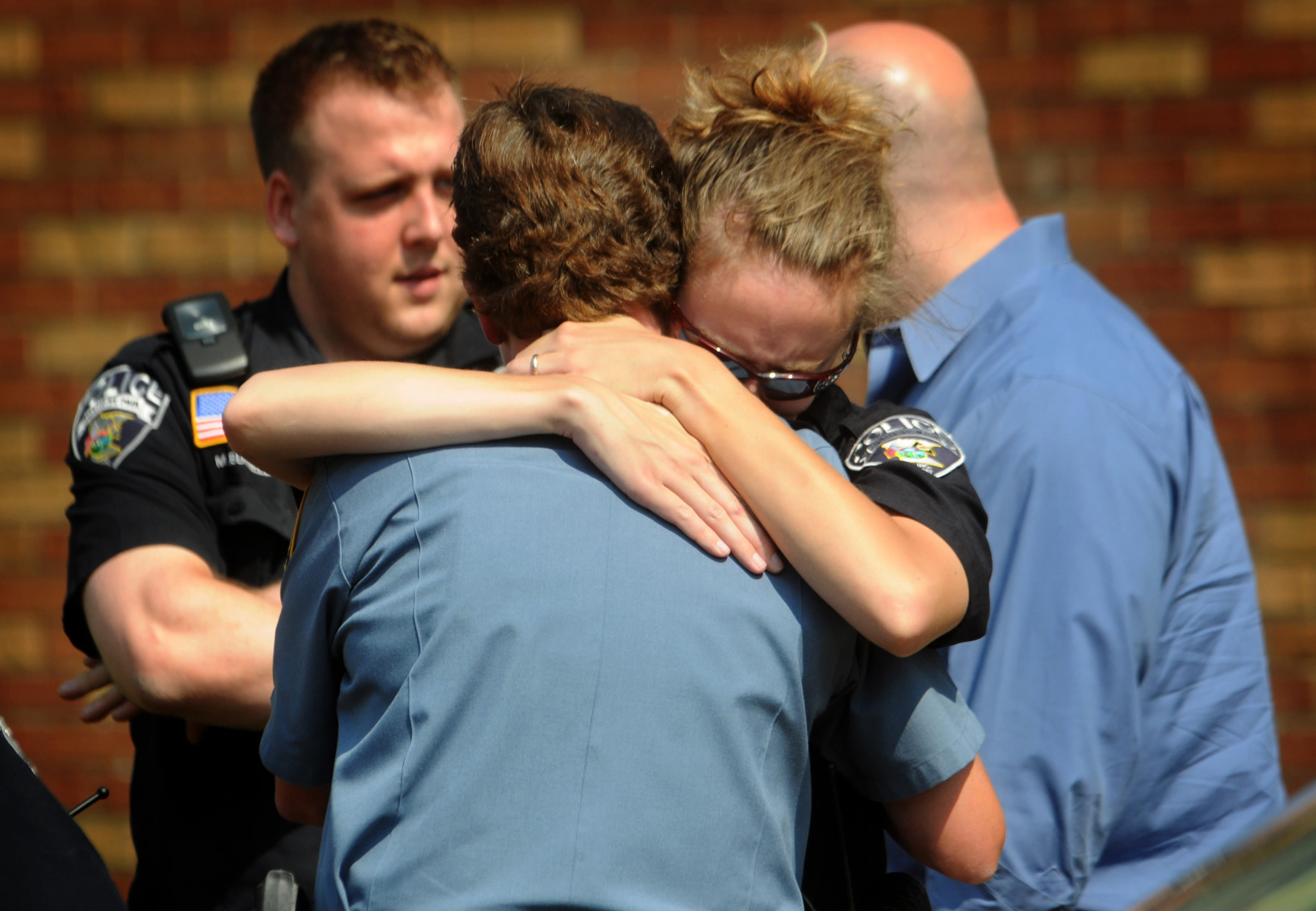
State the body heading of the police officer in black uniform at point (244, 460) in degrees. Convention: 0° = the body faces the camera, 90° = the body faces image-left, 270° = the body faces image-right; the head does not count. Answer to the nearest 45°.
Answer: approximately 315°

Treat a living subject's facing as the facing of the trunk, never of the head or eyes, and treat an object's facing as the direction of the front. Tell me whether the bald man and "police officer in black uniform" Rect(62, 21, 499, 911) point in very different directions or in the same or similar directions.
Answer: very different directions
